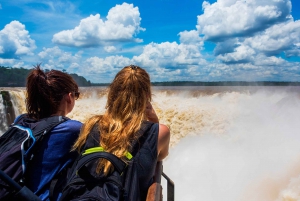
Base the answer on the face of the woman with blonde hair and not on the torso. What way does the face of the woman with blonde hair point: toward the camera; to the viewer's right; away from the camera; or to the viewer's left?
away from the camera

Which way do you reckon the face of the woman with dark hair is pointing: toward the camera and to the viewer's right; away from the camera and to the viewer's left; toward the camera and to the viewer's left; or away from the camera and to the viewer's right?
away from the camera and to the viewer's right

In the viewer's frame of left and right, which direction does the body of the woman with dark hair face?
facing away from the viewer and to the right of the viewer

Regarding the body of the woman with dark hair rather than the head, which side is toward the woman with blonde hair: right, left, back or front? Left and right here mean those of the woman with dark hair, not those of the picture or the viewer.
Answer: right
